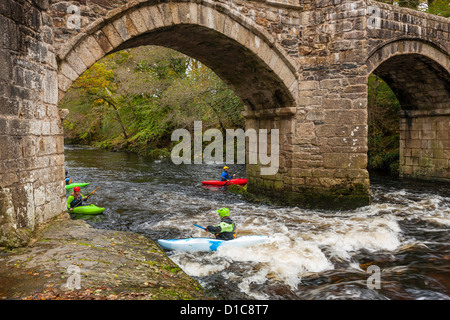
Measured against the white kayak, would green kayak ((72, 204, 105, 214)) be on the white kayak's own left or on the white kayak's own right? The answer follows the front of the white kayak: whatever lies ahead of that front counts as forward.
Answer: on the white kayak's own right

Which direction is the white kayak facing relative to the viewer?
to the viewer's left

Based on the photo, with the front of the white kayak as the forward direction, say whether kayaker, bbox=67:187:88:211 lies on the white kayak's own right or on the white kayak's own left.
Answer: on the white kayak's own right

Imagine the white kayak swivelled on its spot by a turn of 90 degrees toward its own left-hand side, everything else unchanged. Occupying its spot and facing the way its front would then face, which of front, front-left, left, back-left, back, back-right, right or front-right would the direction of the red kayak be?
back
